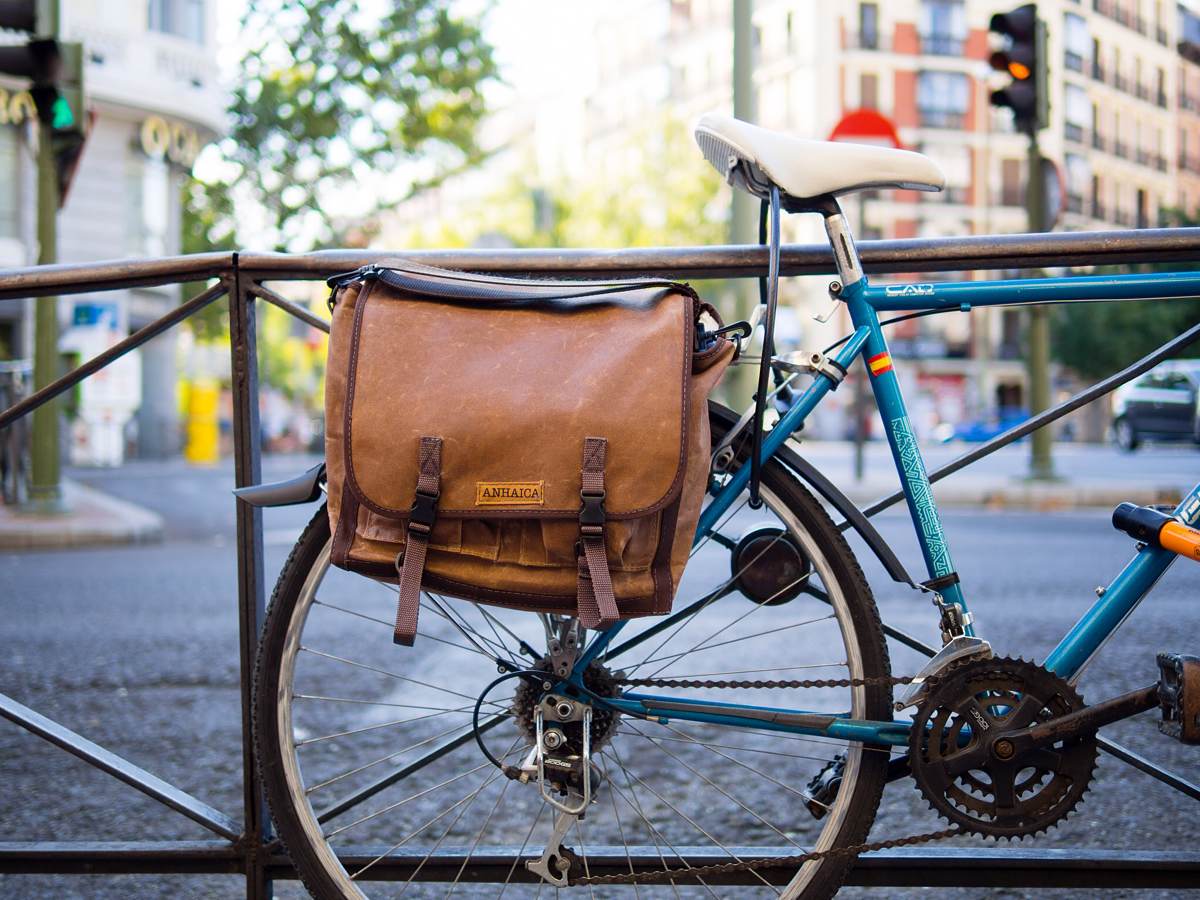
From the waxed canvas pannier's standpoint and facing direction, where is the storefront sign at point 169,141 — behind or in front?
behind

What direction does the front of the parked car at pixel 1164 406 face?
to the viewer's left

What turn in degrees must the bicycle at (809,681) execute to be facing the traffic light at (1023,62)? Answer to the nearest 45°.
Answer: approximately 90° to its left

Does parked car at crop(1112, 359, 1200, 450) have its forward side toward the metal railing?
no

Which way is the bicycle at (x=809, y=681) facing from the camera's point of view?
to the viewer's right

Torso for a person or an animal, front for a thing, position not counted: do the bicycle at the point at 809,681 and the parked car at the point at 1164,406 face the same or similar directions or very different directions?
very different directions

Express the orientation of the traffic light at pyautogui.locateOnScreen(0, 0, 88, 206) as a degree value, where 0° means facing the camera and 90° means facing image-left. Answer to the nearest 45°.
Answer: approximately 45°

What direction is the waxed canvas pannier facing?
toward the camera

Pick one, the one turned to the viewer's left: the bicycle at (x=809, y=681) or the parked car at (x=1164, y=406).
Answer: the parked car

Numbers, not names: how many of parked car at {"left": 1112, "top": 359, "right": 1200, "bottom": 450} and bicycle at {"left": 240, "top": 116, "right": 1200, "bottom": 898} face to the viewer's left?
1

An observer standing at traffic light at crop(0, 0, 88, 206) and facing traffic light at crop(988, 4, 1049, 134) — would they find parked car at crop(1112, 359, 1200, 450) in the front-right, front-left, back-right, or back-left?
front-left

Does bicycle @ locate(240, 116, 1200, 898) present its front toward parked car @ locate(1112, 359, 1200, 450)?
no

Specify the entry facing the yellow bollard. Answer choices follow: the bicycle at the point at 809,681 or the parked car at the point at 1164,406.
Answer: the parked car

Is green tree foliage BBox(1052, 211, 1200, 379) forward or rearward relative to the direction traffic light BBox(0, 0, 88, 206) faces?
rearward

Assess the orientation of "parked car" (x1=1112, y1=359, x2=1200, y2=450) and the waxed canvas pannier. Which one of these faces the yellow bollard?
the parked car
